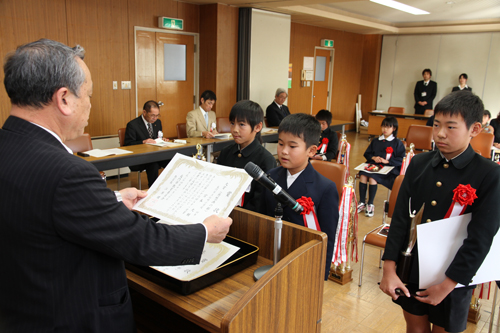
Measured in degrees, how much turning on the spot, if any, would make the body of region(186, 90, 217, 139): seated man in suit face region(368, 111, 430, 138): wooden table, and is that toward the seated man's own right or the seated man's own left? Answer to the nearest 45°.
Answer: approximately 90° to the seated man's own left

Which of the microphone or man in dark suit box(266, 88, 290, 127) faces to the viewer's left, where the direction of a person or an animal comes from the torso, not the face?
the microphone

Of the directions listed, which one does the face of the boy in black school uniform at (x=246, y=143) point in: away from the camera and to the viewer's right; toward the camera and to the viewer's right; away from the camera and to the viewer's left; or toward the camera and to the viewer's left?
toward the camera and to the viewer's left

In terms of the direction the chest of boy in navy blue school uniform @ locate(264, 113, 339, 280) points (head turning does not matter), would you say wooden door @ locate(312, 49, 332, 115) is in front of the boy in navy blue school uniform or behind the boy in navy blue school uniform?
behind

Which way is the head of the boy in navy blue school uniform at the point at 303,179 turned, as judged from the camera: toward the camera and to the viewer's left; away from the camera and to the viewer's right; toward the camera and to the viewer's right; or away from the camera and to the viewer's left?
toward the camera and to the viewer's left

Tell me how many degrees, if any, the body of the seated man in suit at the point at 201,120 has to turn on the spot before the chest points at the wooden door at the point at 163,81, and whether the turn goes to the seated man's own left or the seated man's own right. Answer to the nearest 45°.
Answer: approximately 180°

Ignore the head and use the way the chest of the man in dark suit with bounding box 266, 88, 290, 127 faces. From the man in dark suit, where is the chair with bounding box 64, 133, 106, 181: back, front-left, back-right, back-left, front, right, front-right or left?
right

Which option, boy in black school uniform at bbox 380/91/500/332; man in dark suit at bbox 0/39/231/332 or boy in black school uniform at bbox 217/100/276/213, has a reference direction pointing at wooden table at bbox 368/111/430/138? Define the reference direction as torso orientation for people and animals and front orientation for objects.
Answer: the man in dark suit

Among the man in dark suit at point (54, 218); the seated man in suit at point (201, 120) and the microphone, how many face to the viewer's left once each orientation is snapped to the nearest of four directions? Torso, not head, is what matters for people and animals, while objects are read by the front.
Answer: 1

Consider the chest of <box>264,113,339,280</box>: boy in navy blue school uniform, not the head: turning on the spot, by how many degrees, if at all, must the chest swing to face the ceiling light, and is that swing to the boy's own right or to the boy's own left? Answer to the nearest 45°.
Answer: approximately 135° to the boy's own right

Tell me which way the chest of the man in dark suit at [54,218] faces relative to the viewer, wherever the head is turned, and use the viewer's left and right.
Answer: facing away from the viewer and to the right of the viewer

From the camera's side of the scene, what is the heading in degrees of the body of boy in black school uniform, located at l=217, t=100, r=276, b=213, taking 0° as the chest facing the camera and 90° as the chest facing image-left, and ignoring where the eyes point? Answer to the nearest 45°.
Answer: approximately 45°

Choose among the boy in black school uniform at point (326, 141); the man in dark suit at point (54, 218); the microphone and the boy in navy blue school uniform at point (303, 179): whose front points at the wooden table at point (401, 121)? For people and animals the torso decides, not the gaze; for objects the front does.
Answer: the man in dark suit

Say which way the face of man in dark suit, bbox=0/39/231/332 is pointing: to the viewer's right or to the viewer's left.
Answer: to the viewer's right

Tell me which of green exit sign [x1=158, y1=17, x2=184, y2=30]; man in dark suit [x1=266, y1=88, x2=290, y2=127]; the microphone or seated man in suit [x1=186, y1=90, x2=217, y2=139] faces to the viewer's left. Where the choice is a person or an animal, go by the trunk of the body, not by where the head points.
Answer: the microphone
